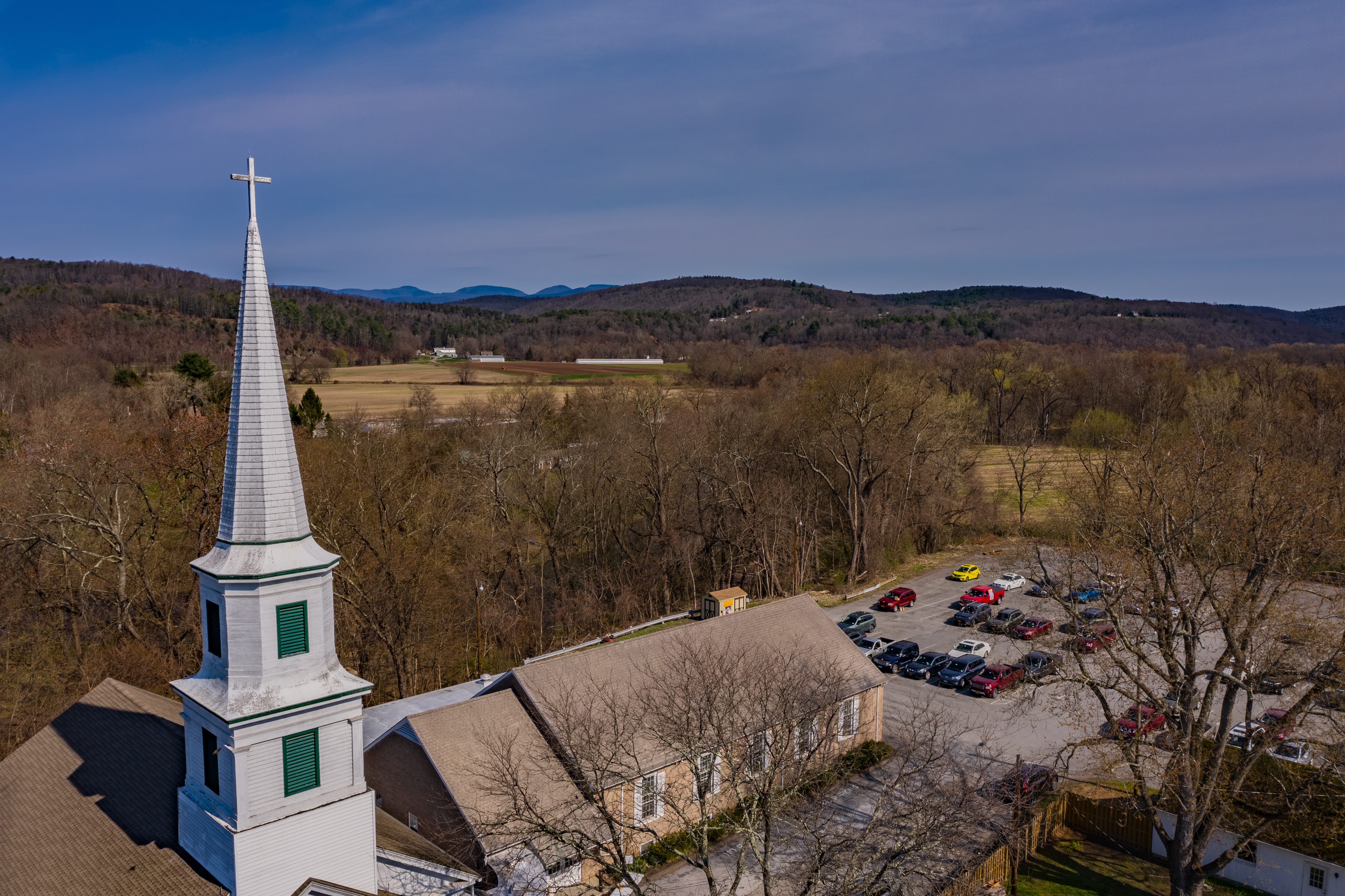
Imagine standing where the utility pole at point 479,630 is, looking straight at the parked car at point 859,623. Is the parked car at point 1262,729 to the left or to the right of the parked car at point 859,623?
right

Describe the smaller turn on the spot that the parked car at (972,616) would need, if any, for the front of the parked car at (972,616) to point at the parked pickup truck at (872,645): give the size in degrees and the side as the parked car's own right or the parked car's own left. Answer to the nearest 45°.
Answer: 0° — it already faces it

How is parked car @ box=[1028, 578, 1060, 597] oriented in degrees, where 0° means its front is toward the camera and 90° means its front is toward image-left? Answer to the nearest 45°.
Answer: approximately 45°

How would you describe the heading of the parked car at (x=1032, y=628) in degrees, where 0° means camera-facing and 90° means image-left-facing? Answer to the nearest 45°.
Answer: approximately 45°

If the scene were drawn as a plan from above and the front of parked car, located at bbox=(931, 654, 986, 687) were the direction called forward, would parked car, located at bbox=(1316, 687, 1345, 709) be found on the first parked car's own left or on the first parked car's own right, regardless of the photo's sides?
on the first parked car's own left
